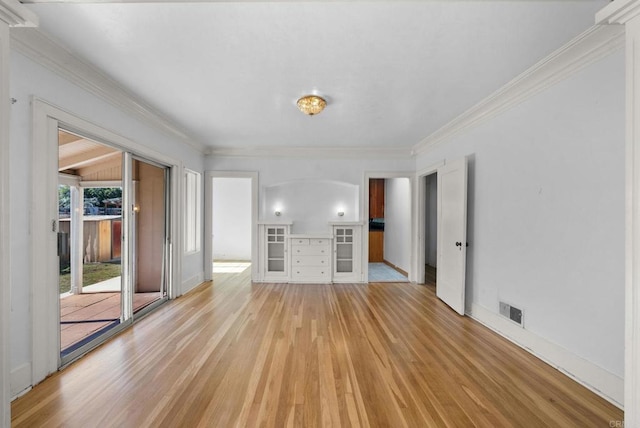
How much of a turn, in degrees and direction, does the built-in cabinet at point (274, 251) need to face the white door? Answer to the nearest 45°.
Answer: approximately 45° to its left

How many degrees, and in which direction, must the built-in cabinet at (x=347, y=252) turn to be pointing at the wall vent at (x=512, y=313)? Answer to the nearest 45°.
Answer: approximately 45° to its left

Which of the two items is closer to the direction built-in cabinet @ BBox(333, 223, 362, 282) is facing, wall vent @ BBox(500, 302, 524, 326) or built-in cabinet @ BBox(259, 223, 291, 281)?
the wall vent

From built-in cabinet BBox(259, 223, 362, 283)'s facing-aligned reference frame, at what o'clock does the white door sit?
The white door is roughly at 10 o'clock from the built-in cabinet.

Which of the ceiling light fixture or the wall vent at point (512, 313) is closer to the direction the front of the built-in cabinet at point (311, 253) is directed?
the ceiling light fixture

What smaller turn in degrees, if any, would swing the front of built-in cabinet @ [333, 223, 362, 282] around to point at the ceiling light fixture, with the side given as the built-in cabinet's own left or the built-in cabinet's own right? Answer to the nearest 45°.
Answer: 0° — it already faces it

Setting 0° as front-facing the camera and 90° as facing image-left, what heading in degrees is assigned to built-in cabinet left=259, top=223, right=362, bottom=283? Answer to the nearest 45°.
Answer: approximately 0°

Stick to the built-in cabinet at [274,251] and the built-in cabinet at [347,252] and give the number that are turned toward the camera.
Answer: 2

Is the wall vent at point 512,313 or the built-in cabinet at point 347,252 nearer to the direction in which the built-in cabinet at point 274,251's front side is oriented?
the wall vent

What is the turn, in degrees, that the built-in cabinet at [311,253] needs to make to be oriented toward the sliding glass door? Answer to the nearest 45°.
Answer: approximately 90° to its right
